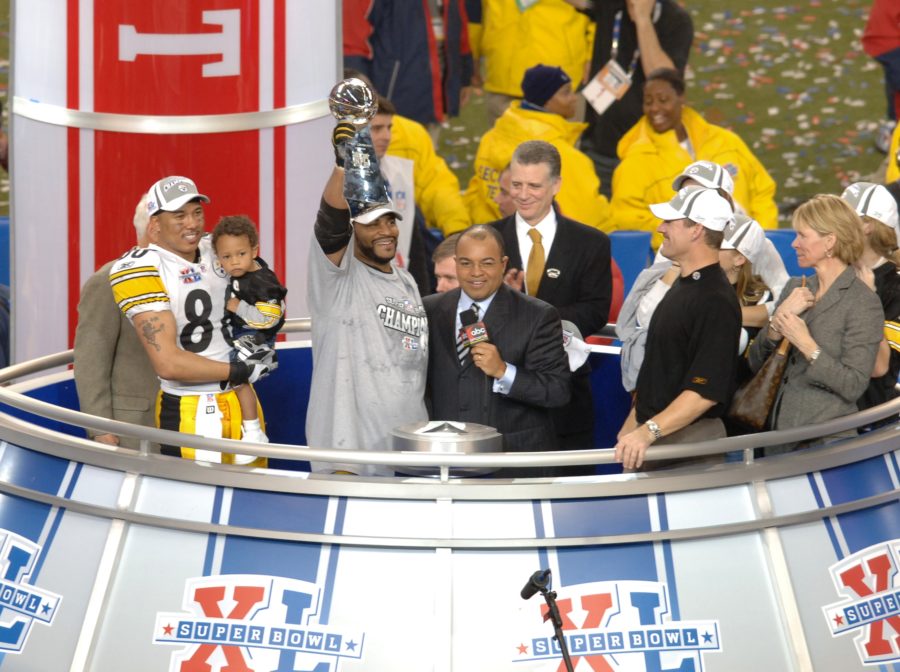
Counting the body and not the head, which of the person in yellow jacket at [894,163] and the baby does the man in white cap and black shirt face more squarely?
the baby

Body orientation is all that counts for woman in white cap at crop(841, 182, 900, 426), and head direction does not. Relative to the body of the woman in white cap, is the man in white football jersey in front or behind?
in front

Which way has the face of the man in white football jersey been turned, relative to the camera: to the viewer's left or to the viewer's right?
to the viewer's right

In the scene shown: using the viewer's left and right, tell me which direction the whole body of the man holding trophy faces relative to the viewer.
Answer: facing the viewer and to the right of the viewer

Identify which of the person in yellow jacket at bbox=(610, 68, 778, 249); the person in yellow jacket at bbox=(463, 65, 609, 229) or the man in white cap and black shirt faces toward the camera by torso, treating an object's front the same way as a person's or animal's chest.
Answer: the person in yellow jacket at bbox=(610, 68, 778, 249)

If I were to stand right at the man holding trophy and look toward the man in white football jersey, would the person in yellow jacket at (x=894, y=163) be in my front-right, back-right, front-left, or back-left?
back-right

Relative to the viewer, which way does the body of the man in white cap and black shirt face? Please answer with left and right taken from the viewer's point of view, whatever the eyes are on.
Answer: facing to the left of the viewer
